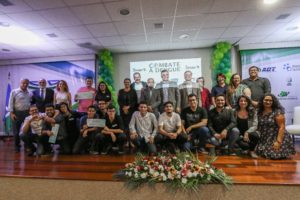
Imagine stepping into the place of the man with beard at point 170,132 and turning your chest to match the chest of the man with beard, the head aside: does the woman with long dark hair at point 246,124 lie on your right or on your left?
on your left

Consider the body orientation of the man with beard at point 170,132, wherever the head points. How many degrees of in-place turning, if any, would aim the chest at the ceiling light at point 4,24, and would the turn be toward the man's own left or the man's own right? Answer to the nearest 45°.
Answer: approximately 90° to the man's own right

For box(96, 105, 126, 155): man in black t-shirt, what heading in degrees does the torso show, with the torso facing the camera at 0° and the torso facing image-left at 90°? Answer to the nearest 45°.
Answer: approximately 0°

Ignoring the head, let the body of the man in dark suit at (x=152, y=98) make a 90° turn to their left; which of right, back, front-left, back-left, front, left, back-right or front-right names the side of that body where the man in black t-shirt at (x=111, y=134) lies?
back-right

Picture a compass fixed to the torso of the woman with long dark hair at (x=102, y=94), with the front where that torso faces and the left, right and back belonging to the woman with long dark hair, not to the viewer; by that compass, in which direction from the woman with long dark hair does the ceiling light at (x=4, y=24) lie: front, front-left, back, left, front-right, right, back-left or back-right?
right

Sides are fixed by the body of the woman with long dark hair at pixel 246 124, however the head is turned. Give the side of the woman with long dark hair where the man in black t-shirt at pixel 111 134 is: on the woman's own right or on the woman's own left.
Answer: on the woman's own right

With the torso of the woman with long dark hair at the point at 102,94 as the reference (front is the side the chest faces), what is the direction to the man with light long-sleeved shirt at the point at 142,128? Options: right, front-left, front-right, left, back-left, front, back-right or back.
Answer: front-left

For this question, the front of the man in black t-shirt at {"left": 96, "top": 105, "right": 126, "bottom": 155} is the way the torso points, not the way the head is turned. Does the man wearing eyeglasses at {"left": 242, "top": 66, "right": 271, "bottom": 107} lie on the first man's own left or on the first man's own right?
on the first man's own left

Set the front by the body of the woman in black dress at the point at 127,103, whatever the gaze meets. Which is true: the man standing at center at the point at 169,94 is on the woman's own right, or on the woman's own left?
on the woman's own left

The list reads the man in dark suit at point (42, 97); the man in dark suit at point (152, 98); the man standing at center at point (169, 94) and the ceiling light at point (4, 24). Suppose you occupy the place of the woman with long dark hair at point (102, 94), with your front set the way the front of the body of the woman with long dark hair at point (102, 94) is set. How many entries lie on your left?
2
